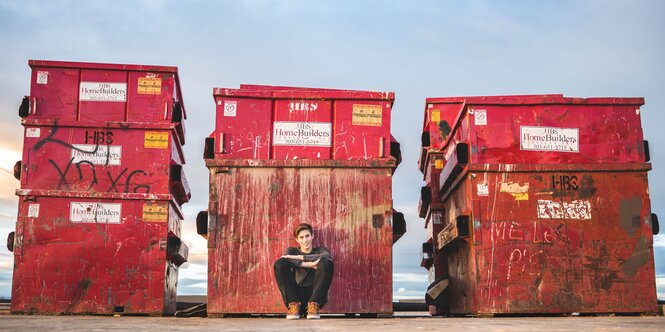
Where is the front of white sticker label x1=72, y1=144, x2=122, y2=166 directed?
toward the camera

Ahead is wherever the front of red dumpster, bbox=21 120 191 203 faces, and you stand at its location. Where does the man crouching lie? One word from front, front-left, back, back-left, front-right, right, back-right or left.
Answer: front-left

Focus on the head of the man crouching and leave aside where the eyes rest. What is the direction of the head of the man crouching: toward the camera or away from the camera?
toward the camera

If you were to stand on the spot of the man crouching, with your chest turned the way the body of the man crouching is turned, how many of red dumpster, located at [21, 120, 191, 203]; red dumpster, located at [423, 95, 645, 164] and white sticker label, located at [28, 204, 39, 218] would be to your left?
1

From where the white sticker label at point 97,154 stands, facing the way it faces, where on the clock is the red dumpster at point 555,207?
The red dumpster is roughly at 10 o'clock from the white sticker label.

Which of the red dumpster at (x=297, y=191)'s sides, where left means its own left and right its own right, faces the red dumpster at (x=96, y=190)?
right

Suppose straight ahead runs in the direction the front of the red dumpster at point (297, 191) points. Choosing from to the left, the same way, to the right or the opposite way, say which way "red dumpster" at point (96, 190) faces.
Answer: the same way

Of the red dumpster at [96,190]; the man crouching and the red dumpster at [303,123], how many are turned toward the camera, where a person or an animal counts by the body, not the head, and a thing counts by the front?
3

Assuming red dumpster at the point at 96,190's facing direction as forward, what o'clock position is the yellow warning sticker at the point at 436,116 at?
The yellow warning sticker is roughly at 9 o'clock from the red dumpster.

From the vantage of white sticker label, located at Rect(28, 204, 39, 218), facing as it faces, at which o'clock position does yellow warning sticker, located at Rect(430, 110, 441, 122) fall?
The yellow warning sticker is roughly at 9 o'clock from the white sticker label.

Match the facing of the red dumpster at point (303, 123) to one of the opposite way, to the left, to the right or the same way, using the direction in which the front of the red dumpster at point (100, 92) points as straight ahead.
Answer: the same way

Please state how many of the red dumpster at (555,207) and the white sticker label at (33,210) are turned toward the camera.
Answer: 2

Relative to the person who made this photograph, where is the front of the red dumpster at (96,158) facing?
facing the viewer
